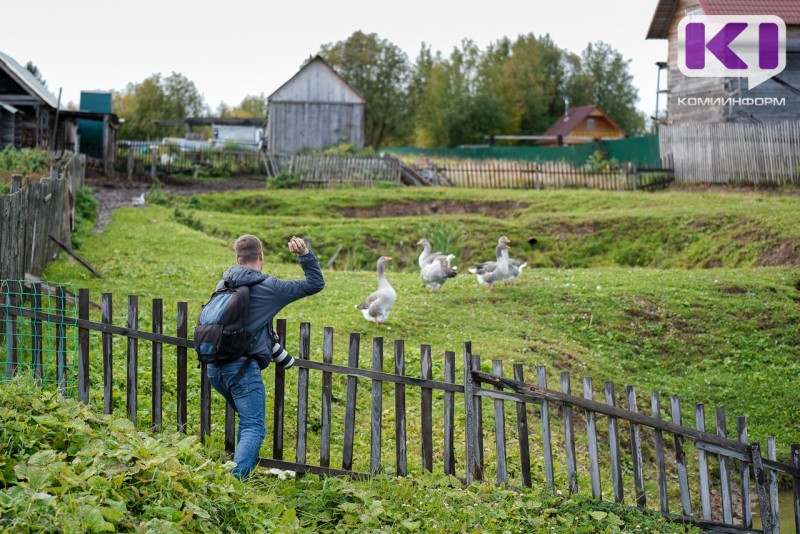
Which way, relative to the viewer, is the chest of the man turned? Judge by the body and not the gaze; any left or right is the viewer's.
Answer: facing away from the viewer and to the right of the viewer

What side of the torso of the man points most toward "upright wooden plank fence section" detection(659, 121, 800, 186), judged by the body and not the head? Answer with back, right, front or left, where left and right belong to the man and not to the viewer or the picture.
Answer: front

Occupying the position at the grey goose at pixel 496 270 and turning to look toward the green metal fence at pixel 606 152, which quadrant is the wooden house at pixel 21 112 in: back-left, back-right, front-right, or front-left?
front-left

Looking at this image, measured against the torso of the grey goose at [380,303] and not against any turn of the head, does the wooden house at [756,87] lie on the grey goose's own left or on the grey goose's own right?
on the grey goose's own left
